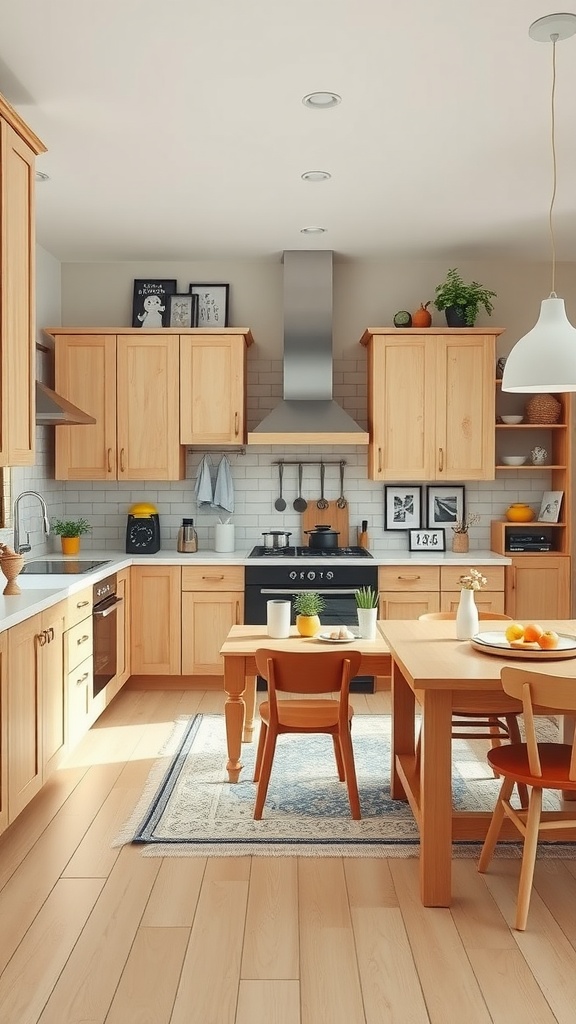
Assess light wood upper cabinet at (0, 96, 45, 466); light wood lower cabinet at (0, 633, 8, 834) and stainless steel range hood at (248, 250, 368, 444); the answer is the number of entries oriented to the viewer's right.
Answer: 2

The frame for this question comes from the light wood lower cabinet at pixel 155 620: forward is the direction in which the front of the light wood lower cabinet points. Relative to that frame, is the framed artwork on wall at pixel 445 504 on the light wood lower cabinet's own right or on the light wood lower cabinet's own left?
on the light wood lower cabinet's own left

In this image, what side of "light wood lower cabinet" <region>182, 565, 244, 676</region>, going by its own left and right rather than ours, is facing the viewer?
front

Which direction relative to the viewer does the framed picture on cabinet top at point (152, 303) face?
toward the camera

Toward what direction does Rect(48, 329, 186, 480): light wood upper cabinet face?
toward the camera

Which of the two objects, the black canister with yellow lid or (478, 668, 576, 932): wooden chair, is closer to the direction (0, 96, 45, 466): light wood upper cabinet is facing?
the wooden chair

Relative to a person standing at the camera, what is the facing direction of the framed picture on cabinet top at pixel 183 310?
facing the viewer

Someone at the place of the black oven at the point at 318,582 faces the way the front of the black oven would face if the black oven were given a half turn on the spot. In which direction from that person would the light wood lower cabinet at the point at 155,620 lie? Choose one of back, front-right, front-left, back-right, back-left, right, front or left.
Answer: left

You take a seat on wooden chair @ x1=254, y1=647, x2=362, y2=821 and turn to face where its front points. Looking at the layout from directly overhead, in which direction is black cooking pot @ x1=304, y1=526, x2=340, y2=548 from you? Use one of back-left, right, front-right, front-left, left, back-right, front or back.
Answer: front

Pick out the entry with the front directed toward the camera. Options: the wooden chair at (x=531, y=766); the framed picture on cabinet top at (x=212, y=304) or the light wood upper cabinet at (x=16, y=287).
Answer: the framed picture on cabinet top

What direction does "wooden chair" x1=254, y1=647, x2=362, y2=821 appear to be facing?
away from the camera

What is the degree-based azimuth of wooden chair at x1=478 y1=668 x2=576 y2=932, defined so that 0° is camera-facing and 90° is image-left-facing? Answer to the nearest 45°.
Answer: approximately 135°

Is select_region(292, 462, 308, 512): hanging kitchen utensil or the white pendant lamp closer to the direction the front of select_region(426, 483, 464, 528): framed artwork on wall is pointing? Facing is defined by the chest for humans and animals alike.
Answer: the white pendant lamp
